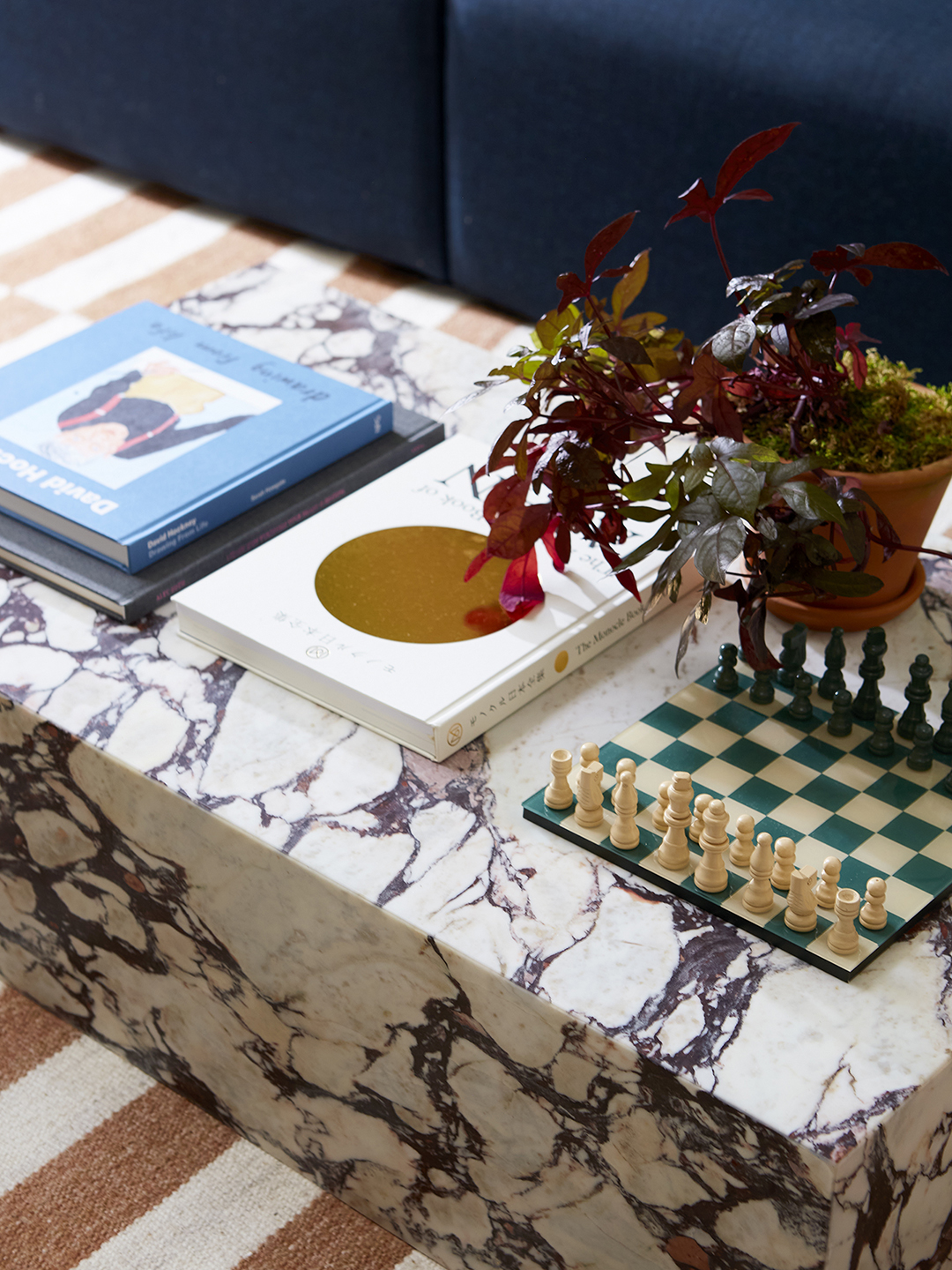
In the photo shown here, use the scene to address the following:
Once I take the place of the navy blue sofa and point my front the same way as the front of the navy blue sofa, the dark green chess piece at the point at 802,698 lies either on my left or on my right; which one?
on my left

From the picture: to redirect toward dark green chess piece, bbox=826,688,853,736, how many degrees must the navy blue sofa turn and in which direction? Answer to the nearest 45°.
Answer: approximately 45° to its left

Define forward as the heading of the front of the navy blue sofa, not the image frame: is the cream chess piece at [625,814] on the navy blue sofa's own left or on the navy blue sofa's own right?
on the navy blue sofa's own left

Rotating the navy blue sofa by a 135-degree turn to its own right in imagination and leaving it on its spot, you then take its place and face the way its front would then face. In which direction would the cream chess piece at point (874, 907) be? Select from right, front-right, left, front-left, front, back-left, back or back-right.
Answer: back

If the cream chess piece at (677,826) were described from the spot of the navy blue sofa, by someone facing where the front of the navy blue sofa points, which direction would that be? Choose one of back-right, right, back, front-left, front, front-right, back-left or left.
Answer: front-left

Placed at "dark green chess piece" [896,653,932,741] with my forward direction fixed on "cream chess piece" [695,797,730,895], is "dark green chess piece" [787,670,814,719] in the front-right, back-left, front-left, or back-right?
front-right

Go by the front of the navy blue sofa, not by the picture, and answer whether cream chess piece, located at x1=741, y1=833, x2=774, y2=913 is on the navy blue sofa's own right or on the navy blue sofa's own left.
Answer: on the navy blue sofa's own left

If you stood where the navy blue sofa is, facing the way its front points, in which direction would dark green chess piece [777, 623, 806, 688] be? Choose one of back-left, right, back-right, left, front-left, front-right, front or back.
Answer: front-left

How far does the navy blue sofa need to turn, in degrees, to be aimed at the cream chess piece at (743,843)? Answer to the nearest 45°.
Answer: approximately 45° to its left

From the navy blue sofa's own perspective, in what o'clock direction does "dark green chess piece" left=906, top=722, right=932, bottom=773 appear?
The dark green chess piece is roughly at 10 o'clock from the navy blue sofa.

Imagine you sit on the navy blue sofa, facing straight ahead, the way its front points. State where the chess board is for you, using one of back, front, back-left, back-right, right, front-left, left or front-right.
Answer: front-left

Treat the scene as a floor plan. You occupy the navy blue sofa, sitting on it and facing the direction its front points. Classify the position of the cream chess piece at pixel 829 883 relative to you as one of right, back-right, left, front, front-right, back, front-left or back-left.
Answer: front-left

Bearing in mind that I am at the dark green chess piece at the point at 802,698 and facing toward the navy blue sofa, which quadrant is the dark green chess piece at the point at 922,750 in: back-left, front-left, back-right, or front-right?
back-right

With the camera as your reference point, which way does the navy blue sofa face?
facing the viewer and to the left of the viewer

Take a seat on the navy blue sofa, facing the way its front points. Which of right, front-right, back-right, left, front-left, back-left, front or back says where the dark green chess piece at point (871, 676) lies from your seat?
front-left

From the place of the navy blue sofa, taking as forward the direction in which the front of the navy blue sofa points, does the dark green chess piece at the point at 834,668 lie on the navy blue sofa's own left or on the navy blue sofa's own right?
on the navy blue sofa's own left
